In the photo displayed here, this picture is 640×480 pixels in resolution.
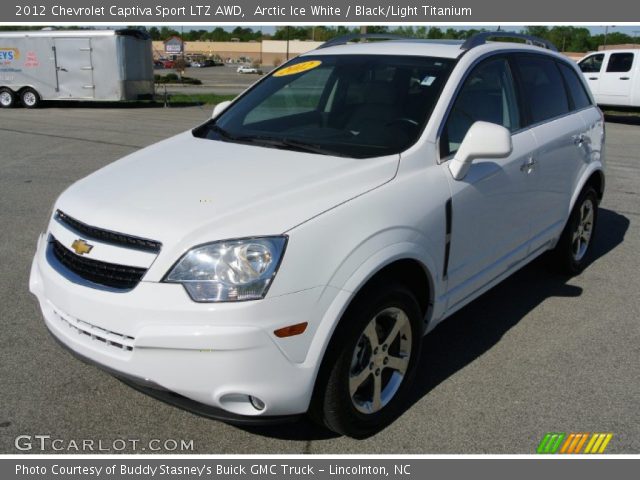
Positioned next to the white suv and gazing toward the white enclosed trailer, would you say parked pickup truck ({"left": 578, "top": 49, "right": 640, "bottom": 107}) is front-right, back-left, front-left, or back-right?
front-right

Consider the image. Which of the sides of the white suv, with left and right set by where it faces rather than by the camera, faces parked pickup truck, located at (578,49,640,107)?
back

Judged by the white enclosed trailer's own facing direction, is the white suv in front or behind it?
in front

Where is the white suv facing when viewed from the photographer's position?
facing the viewer and to the left of the viewer

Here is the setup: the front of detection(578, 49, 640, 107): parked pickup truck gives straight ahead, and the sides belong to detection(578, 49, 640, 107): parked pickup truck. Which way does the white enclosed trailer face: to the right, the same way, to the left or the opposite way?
the opposite way

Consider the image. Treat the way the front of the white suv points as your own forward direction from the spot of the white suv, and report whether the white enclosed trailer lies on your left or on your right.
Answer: on your right

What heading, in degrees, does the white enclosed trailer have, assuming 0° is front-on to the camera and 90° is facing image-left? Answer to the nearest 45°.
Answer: approximately 315°

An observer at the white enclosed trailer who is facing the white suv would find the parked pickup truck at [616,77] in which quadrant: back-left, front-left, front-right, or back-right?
front-left

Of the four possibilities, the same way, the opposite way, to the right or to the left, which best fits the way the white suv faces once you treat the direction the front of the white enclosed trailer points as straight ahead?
to the right

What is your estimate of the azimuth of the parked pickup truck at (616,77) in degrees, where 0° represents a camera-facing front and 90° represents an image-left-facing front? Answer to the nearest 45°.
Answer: approximately 90°

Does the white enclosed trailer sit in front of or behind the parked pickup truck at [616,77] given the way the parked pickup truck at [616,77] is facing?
in front

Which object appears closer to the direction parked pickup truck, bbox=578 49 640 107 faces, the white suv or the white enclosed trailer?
the white enclosed trailer

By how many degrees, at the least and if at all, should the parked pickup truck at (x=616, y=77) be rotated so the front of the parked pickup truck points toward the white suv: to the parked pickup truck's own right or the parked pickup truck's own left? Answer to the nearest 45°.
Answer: approximately 90° to the parked pickup truck's own left

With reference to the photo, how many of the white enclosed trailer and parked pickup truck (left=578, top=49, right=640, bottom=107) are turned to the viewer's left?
1

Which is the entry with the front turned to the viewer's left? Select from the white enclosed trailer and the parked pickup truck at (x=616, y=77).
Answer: the parked pickup truck
